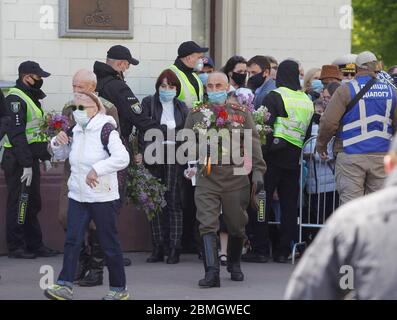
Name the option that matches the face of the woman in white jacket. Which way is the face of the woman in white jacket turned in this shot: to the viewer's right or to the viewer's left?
to the viewer's left

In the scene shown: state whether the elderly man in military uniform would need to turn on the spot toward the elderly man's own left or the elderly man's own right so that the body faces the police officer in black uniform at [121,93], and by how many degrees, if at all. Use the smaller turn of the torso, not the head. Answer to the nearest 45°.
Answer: approximately 135° to the elderly man's own right

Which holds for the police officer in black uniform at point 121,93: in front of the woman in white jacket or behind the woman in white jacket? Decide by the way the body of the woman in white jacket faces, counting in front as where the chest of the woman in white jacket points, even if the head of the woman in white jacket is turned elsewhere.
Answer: behind

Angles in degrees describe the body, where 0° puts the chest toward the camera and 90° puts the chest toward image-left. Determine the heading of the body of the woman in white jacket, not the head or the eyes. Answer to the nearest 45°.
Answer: approximately 45°

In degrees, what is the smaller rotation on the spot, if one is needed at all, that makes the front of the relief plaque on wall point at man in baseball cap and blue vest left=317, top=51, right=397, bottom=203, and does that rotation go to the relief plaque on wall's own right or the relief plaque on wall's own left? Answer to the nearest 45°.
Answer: approximately 45° to the relief plaque on wall's own left

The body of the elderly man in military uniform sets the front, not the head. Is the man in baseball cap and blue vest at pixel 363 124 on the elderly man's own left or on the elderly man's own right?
on the elderly man's own left
